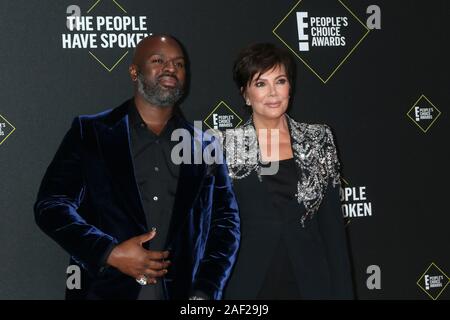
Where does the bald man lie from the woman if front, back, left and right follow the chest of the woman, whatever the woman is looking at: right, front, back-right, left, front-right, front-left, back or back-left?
right

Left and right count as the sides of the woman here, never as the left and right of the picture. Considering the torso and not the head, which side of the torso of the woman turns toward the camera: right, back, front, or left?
front

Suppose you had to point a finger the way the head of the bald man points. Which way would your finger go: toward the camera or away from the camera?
toward the camera
